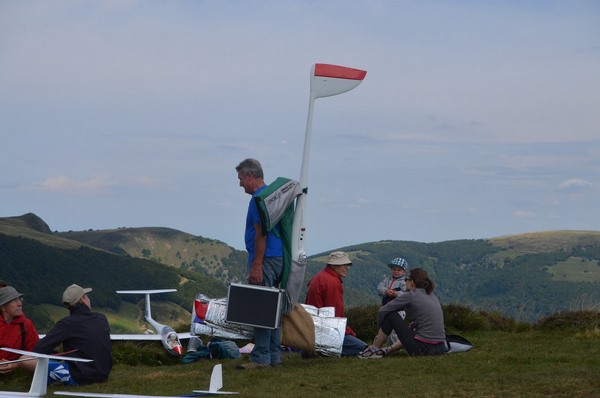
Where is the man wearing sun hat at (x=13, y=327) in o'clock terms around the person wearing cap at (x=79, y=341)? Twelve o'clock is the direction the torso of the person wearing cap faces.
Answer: The man wearing sun hat is roughly at 12 o'clock from the person wearing cap.

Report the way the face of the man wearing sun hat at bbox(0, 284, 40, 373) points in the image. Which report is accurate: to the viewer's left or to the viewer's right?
to the viewer's right

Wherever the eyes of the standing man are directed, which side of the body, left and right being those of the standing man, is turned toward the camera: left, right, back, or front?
left
